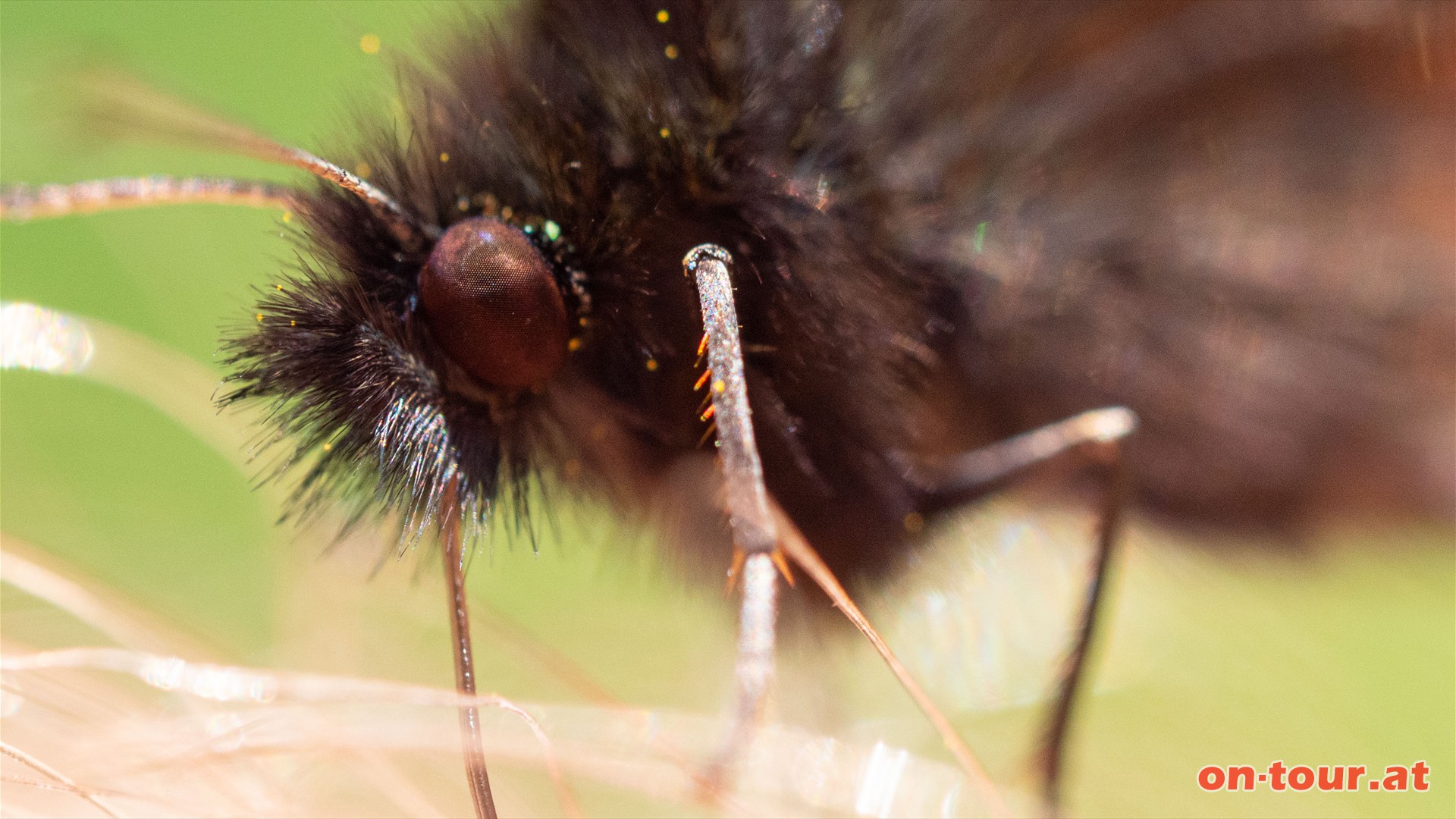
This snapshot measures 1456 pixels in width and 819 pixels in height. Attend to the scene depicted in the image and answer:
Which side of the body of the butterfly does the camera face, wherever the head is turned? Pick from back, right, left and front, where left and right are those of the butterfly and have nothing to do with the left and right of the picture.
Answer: left
